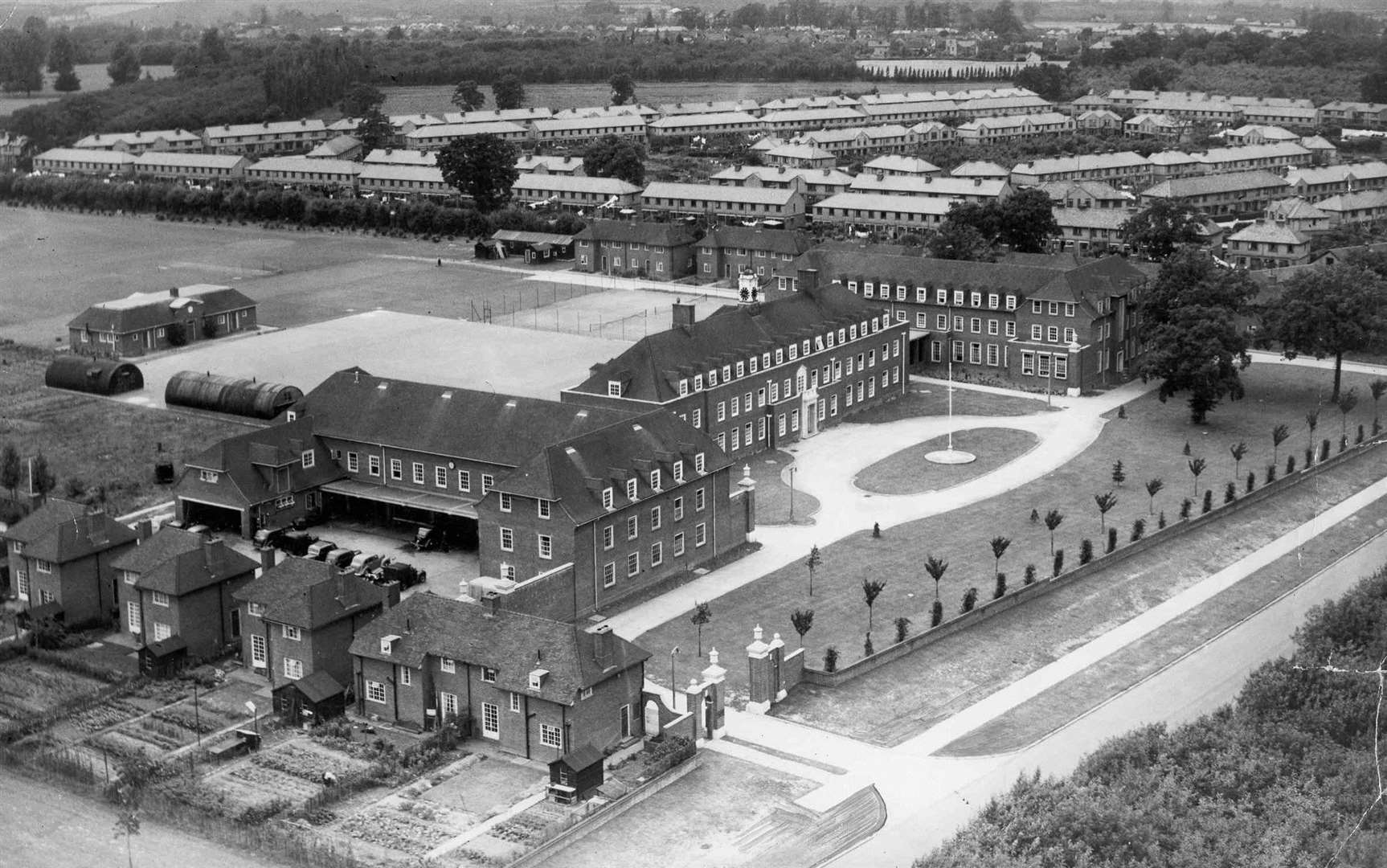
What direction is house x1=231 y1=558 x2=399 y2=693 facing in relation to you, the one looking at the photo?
facing the viewer and to the left of the viewer

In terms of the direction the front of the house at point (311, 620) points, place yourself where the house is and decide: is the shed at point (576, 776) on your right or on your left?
on your left

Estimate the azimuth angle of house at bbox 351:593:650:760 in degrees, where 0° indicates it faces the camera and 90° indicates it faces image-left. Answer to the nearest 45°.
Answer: approximately 45°

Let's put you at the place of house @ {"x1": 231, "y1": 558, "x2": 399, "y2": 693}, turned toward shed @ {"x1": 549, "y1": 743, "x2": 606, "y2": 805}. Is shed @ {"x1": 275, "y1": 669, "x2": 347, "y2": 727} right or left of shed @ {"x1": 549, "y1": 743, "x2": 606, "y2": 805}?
right

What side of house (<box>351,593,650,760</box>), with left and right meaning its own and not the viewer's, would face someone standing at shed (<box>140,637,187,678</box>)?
right

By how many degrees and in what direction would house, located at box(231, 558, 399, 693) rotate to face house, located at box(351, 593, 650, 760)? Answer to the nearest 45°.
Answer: approximately 90° to its left

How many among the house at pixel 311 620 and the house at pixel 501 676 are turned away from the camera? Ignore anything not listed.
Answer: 0

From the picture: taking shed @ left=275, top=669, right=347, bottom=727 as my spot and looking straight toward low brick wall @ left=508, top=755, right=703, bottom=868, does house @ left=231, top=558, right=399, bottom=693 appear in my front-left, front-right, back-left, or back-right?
back-left
